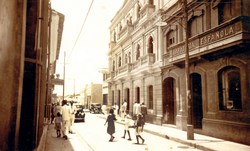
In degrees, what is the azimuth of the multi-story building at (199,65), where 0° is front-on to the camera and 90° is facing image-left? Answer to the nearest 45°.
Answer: approximately 45°

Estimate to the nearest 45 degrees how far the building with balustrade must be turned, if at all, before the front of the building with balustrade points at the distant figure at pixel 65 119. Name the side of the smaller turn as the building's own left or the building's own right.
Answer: approximately 45° to the building's own left

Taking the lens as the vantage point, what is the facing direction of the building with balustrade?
facing the viewer and to the left of the viewer

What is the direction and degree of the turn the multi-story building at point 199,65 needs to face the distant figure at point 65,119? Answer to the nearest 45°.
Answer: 0° — it already faces them
